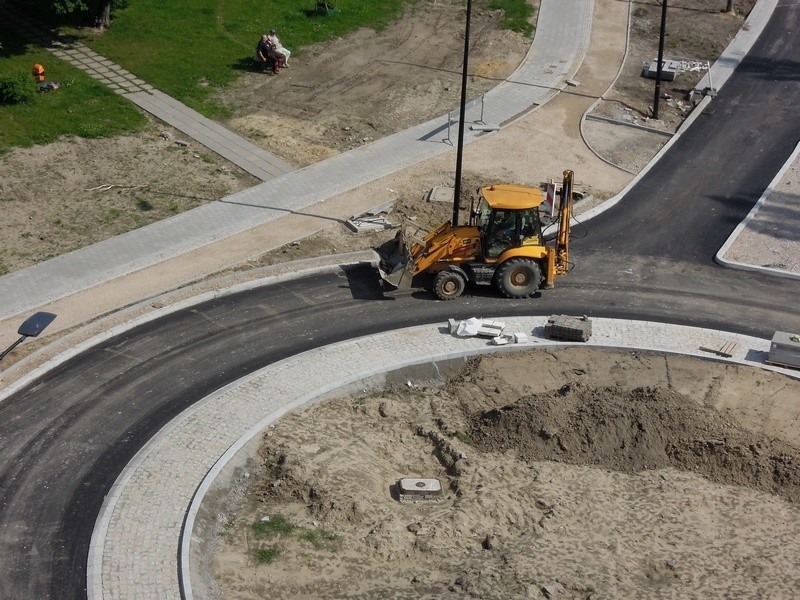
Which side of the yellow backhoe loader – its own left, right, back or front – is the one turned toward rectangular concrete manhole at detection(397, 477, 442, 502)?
left

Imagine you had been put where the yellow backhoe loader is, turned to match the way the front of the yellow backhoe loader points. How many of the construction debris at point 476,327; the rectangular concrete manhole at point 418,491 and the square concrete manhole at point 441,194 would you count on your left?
2

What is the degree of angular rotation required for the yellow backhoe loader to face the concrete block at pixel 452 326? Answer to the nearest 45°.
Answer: approximately 45° to its left

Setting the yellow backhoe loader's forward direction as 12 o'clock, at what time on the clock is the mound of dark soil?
The mound of dark soil is roughly at 8 o'clock from the yellow backhoe loader.

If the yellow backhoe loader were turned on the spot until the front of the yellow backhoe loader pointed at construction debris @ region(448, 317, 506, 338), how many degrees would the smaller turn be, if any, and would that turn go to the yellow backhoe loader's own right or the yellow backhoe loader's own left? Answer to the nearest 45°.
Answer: approximately 90° to the yellow backhoe loader's own left

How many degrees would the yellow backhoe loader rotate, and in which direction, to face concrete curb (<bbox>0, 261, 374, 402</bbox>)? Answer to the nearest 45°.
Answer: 0° — it already faces it

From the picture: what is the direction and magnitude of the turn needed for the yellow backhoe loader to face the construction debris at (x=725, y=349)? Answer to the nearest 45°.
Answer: approximately 180°

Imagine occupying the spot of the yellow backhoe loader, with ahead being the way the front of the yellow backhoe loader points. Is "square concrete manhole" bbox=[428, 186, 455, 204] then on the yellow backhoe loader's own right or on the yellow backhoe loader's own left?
on the yellow backhoe loader's own right

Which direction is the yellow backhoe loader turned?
to the viewer's left
